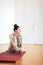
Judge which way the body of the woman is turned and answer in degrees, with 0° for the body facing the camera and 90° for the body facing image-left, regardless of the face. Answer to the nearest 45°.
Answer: approximately 315°
